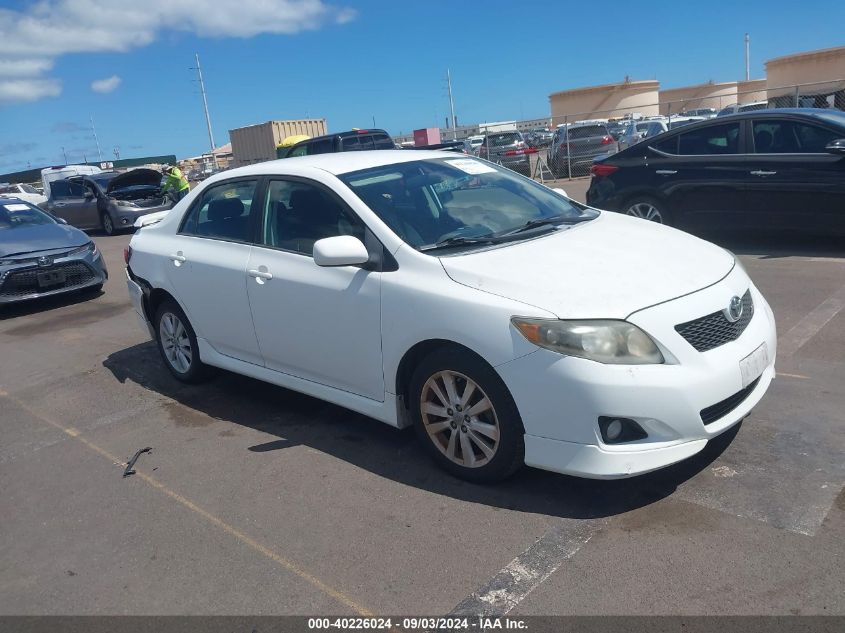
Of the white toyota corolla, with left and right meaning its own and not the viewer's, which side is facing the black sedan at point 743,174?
left

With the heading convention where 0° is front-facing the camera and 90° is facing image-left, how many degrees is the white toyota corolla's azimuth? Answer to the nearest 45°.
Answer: approximately 315°

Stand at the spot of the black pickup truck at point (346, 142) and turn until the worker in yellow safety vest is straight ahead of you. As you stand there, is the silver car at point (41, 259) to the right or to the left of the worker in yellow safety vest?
left

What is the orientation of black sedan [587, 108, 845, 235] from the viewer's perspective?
to the viewer's right

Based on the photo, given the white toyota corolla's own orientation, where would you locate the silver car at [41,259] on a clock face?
The silver car is roughly at 6 o'clock from the white toyota corolla.

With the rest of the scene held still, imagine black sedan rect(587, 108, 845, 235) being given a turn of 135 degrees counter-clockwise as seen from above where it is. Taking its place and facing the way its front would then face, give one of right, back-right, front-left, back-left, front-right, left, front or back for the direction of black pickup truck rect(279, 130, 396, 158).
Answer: front

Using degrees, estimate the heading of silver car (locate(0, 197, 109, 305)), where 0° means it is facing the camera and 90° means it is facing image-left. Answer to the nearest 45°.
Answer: approximately 315°

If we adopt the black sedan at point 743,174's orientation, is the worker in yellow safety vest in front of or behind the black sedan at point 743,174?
behind

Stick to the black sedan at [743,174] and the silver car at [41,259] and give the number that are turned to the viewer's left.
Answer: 0

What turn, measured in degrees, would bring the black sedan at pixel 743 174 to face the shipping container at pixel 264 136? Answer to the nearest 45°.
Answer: approximately 135° to its left

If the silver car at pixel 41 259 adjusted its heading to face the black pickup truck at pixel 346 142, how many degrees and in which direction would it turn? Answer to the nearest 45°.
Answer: approximately 90° to its left

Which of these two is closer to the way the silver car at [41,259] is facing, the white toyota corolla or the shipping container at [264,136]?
the white toyota corolla

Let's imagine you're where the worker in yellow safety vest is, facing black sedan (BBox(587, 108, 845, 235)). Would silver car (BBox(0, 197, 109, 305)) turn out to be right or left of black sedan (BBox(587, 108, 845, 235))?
right

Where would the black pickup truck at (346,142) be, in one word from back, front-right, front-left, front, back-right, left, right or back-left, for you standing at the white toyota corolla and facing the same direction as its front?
back-left
